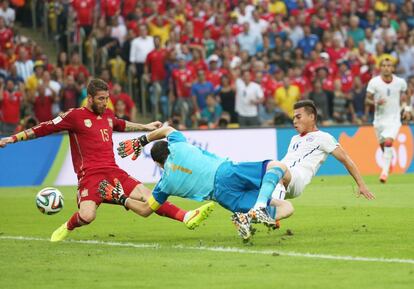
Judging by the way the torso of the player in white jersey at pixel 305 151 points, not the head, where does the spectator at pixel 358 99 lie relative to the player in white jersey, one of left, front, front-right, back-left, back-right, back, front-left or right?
back-right

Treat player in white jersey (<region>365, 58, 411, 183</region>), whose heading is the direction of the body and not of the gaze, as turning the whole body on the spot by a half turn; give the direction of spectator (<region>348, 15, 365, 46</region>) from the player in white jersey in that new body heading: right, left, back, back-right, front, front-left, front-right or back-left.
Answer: front

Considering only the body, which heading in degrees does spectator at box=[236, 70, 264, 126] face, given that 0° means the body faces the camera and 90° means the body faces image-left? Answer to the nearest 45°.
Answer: approximately 0°

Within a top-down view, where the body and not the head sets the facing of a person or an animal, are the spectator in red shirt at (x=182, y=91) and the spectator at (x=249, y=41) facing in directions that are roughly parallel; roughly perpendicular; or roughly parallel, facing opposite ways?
roughly parallel

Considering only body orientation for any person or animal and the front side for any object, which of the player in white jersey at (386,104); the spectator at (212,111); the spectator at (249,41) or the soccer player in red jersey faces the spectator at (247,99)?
the spectator at (249,41)

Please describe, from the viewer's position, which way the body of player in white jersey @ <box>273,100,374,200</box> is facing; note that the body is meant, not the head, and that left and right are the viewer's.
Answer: facing the viewer and to the left of the viewer

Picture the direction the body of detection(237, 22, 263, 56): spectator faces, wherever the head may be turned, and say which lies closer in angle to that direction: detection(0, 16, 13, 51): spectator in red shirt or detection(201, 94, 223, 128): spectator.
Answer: the spectator

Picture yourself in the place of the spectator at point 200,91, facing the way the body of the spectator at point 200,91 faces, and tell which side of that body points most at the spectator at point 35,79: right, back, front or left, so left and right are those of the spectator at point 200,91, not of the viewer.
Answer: right

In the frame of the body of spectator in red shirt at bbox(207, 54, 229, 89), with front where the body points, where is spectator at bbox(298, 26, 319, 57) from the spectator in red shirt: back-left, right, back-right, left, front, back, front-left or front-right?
back-left

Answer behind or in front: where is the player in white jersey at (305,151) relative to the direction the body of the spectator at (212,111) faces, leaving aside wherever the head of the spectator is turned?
in front

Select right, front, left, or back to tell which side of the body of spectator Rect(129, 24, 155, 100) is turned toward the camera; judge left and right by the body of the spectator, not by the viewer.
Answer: front

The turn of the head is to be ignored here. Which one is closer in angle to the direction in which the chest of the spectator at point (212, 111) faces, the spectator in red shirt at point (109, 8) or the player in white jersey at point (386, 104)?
the player in white jersey

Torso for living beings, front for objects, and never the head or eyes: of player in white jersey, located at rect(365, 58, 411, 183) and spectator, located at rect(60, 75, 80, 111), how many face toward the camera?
2

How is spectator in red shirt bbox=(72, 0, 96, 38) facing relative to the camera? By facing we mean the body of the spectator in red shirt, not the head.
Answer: toward the camera

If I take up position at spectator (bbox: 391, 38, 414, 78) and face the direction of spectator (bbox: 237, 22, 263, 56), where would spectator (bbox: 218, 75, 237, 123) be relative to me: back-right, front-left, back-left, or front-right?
front-left
